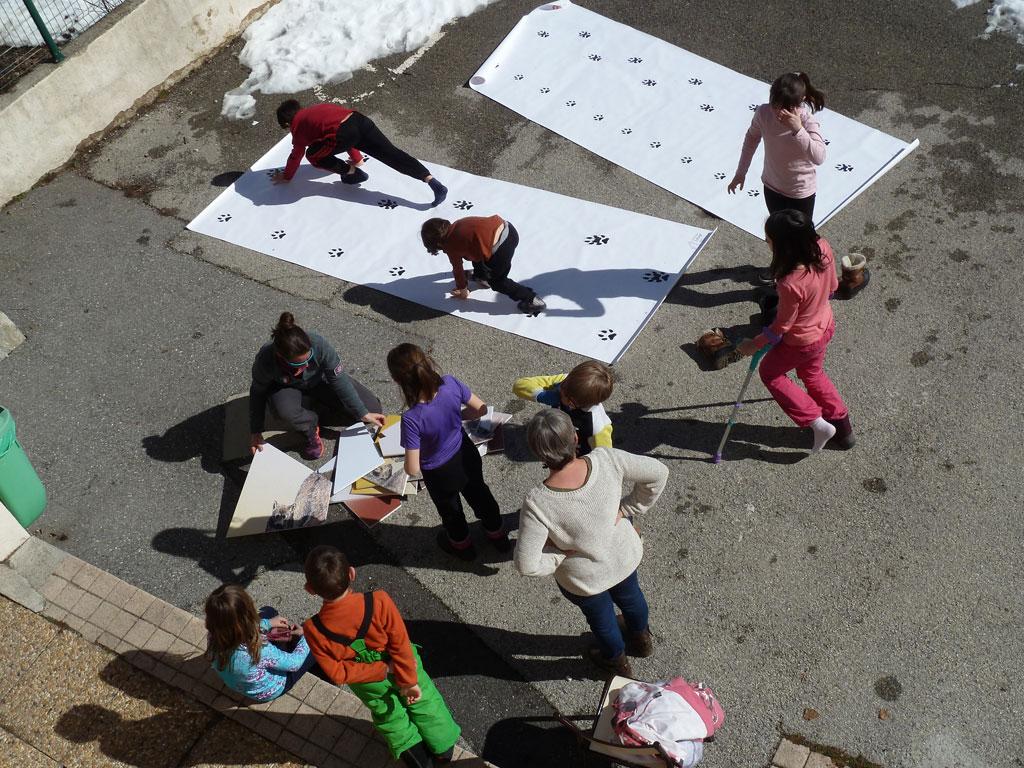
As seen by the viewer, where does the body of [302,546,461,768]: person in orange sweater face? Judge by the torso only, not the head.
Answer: away from the camera

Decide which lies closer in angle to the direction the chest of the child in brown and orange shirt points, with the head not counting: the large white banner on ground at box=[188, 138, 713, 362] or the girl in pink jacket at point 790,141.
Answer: the large white banner on ground

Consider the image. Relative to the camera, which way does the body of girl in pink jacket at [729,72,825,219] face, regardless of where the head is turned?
toward the camera

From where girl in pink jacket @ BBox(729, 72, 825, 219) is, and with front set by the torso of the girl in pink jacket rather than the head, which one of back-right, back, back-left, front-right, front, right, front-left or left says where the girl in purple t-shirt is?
front-right

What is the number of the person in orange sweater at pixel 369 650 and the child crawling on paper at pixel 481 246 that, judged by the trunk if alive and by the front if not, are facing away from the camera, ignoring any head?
1

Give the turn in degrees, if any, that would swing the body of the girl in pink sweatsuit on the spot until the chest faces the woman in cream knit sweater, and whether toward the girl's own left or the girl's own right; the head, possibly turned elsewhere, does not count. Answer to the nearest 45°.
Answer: approximately 90° to the girl's own left

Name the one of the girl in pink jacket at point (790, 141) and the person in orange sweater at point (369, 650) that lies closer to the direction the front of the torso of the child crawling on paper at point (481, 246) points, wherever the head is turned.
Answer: the person in orange sweater

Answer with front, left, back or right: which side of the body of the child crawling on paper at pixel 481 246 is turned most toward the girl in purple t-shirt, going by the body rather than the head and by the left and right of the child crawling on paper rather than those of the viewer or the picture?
left

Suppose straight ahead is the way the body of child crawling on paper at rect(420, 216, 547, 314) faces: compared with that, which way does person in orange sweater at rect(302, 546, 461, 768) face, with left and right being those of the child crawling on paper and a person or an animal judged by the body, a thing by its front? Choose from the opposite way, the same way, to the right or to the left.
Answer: to the right

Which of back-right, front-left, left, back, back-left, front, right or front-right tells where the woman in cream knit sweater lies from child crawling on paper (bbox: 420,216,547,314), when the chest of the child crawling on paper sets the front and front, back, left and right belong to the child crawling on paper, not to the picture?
left

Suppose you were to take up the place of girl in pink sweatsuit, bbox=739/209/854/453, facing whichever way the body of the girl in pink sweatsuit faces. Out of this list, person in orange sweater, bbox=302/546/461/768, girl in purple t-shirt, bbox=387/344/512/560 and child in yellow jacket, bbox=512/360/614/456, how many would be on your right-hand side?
0

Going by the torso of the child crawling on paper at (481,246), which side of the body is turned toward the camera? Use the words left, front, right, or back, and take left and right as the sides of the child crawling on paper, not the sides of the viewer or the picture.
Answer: left

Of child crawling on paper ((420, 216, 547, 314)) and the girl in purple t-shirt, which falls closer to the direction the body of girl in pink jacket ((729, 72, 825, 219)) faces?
the girl in purple t-shirt
